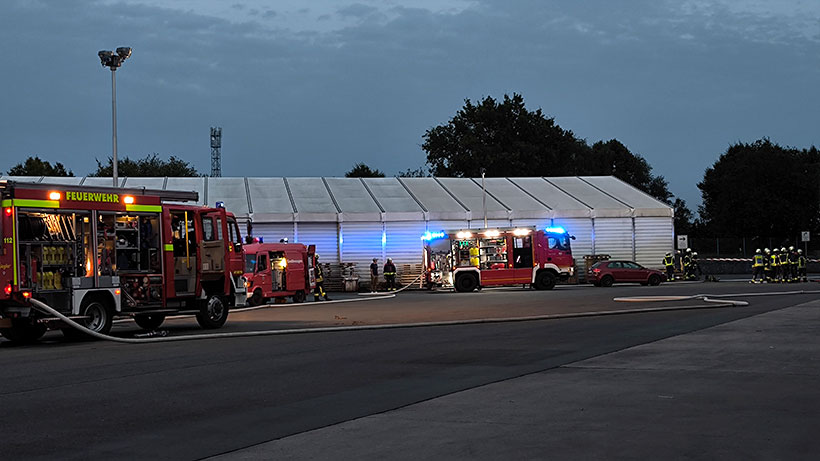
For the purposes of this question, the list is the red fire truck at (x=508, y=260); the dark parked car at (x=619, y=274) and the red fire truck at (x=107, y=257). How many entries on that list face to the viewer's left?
0

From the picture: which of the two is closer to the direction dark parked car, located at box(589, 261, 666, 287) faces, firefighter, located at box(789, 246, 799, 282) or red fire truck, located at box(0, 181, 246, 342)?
the firefighter

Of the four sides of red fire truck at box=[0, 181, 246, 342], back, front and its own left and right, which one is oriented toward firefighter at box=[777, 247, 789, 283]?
front

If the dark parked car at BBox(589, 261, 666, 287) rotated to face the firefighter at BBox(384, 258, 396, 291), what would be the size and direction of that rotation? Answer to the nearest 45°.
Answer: approximately 180°

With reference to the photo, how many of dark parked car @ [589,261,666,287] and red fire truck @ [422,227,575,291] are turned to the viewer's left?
0

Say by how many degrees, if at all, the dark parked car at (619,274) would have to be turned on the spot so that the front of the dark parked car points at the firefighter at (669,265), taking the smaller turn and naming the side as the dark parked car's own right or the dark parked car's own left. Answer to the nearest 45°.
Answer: approximately 45° to the dark parked car's own left

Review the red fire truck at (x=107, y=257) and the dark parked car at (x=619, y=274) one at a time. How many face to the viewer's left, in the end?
0

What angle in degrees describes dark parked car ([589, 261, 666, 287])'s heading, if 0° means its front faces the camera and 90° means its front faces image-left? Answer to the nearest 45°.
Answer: approximately 270°

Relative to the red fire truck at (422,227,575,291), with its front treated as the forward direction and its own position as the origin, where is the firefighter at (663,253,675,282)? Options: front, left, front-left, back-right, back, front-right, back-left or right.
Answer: front

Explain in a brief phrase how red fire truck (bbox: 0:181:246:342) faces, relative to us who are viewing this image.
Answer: facing away from the viewer and to the right of the viewer

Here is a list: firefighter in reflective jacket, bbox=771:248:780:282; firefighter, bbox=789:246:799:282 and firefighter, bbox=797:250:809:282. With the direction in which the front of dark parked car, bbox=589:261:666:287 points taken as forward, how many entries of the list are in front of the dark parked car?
3

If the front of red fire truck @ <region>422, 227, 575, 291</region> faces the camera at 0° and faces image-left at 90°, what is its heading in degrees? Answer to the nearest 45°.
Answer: approximately 225°

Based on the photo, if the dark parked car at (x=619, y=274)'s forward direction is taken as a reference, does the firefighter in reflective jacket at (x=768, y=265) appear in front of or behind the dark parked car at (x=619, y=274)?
in front

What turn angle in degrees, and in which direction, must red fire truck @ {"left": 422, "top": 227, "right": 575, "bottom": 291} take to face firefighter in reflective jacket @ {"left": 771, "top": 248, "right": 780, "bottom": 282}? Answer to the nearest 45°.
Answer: approximately 45° to its right

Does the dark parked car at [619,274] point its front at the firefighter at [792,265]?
yes

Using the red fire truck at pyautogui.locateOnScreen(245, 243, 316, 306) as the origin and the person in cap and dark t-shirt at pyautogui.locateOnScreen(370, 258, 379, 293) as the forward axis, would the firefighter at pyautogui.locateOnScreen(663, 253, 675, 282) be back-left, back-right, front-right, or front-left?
front-right

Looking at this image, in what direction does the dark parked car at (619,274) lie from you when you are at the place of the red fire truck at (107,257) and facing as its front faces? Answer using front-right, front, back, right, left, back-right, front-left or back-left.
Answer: front
